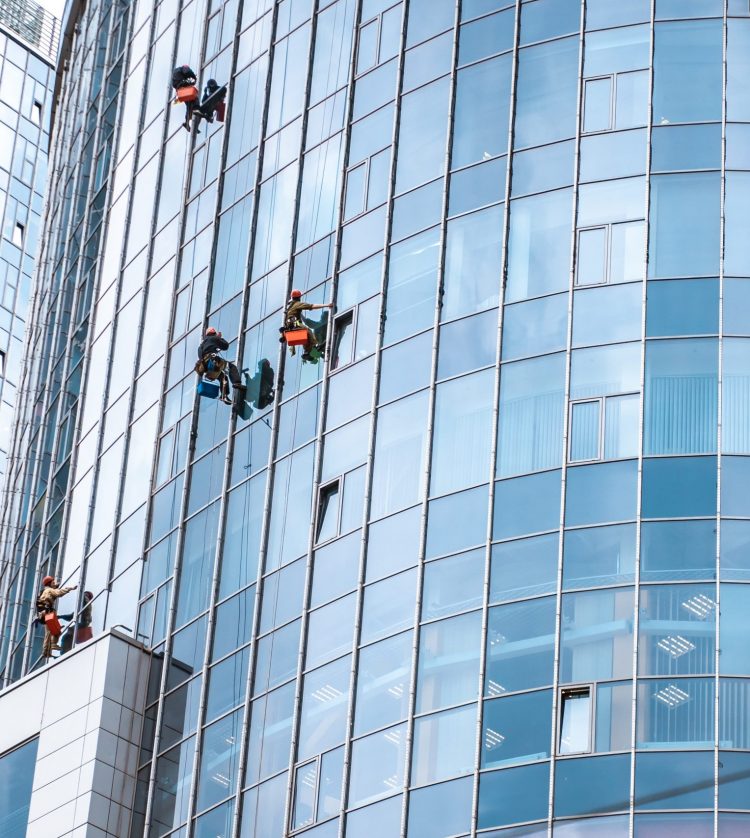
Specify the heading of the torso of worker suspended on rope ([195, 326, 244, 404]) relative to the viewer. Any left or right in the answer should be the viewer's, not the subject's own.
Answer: facing away from the viewer and to the right of the viewer

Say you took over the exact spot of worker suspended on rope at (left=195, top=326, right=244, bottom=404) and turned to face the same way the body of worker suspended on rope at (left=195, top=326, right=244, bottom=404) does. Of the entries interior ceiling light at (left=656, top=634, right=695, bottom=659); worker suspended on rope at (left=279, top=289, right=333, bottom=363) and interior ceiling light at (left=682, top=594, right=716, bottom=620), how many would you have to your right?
3

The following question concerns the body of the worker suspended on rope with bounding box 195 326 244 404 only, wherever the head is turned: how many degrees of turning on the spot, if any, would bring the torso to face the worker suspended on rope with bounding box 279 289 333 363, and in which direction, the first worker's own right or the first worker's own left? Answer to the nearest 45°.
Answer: approximately 90° to the first worker's own right

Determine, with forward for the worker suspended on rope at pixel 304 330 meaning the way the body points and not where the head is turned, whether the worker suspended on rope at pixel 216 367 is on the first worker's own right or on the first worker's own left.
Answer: on the first worker's own left

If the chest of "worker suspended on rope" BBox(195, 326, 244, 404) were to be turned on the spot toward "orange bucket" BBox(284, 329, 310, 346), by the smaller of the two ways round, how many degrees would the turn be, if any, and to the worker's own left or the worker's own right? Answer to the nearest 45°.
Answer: approximately 90° to the worker's own right

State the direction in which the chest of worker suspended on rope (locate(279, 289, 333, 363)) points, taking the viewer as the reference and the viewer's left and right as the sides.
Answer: facing away from the viewer and to the right of the viewer

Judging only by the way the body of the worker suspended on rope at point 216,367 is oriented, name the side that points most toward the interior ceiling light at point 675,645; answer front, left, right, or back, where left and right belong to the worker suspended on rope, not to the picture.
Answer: right

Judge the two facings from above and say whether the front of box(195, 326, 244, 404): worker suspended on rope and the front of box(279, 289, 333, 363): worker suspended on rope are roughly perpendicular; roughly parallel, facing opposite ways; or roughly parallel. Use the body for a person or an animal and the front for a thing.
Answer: roughly parallel

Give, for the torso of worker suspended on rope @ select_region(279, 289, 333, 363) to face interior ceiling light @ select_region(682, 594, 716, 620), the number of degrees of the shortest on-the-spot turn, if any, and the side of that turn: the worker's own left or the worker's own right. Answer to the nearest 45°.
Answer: approximately 90° to the worker's own right

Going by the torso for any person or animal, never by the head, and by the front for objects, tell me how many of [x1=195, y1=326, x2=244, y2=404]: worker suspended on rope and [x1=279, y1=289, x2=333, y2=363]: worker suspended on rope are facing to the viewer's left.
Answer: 0
